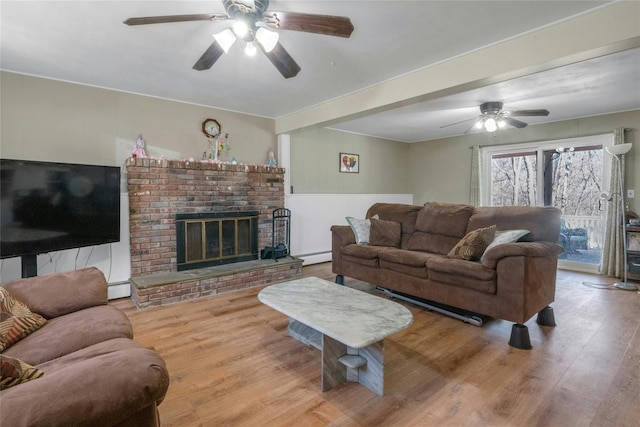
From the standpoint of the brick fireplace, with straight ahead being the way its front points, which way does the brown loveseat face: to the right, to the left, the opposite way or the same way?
to the left

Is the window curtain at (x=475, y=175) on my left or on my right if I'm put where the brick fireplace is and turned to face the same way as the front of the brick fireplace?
on my left

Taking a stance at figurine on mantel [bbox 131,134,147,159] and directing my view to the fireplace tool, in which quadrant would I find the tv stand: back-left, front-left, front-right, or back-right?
back-right

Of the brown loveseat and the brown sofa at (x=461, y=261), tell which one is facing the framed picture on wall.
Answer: the brown loveseat

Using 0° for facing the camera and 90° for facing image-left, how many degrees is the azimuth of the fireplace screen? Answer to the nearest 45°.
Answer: approximately 315°

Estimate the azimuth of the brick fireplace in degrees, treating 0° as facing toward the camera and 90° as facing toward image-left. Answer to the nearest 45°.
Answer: approximately 315°

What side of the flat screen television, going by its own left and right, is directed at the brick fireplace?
left

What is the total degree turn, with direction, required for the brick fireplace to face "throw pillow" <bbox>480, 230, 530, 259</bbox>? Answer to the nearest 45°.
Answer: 0° — it already faces it

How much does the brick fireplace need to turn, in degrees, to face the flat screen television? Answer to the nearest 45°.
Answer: approximately 90° to its right

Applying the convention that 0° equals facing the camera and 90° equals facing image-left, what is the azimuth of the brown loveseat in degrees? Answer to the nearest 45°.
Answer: approximately 225°
